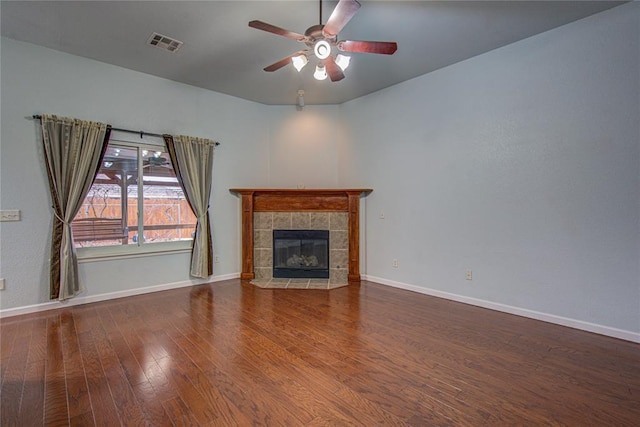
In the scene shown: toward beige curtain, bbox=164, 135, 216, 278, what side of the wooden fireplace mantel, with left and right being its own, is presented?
right

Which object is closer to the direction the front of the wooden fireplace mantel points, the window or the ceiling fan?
the ceiling fan

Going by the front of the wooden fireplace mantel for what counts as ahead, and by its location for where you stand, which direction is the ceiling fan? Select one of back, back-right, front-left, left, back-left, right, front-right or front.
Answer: front

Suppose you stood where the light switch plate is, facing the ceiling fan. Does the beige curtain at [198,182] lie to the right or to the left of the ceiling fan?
left

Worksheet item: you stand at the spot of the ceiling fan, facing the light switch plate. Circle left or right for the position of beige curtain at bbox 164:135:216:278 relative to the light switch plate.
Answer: right

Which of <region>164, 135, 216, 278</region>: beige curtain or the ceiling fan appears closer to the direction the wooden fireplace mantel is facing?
the ceiling fan

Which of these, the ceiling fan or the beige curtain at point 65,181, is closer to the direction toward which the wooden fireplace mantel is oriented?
the ceiling fan

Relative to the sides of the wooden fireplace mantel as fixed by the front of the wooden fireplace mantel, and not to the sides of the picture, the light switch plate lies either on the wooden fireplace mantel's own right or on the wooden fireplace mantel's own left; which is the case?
on the wooden fireplace mantel's own right

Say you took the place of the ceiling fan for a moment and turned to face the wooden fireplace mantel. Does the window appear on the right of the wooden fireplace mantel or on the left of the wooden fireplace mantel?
left

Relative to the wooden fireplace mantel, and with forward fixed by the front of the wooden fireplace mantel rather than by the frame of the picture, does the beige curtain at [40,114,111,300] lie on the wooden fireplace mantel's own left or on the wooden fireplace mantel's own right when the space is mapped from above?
on the wooden fireplace mantel's own right

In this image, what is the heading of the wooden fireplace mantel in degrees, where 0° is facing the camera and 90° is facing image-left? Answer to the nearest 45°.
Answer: approximately 0°
